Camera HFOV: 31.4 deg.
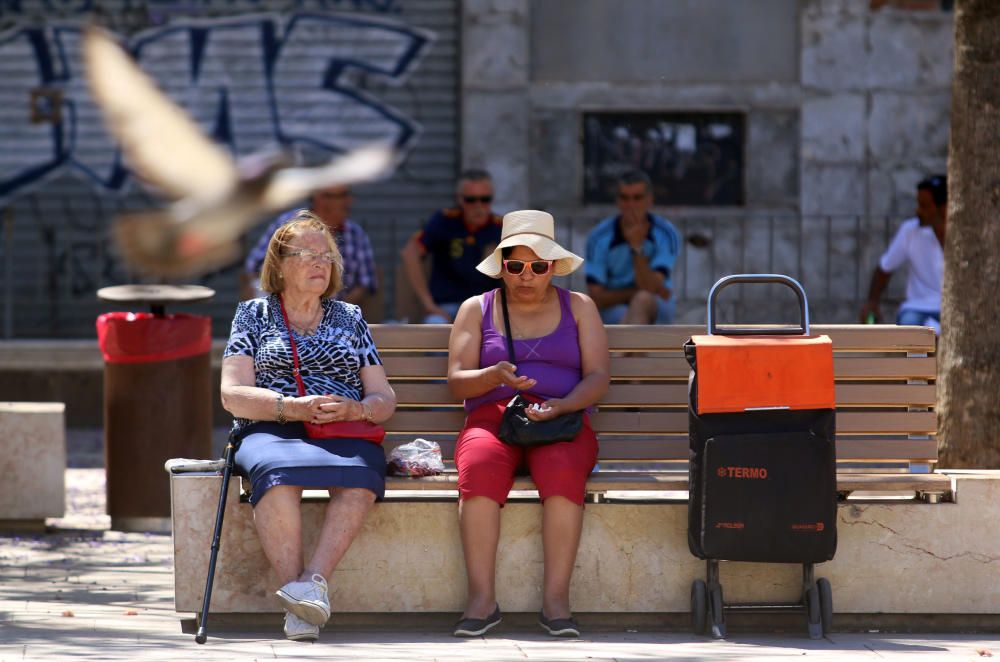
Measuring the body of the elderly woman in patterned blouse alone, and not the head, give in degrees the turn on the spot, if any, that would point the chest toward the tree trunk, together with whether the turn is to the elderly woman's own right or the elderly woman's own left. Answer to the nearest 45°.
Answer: approximately 90° to the elderly woman's own left

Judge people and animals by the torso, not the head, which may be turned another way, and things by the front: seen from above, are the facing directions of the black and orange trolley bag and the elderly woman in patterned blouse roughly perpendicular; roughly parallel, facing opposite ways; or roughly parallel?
roughly parallel

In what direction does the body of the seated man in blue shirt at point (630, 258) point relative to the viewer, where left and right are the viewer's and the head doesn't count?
facing the viewer

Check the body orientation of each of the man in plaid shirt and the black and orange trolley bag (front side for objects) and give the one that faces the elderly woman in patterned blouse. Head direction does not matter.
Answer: the man in plaid shirt

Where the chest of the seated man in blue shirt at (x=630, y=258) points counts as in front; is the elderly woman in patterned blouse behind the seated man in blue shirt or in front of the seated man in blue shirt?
in front

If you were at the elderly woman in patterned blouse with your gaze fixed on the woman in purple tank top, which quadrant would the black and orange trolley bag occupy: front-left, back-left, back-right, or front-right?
front-right

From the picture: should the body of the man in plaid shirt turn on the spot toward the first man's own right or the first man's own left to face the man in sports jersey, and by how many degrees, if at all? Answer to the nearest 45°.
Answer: approximately 45° to the first man's own left

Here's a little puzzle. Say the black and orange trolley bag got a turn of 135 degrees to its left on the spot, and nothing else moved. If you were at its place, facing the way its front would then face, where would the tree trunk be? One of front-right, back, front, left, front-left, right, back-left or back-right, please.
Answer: front

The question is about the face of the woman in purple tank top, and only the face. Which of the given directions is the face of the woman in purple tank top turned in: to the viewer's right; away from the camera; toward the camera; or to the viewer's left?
toward the camera

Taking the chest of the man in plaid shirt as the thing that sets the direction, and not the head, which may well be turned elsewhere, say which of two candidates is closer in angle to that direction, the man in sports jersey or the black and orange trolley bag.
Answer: the black and orange trolley bag

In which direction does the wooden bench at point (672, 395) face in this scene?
toward the camera

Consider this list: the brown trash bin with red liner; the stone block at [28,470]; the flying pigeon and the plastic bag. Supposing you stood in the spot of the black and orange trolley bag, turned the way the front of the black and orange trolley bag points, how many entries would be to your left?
0

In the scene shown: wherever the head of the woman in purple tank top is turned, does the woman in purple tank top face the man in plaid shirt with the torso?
no

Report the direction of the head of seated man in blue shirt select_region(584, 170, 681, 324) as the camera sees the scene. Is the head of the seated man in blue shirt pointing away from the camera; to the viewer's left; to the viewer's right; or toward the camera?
toward the camera

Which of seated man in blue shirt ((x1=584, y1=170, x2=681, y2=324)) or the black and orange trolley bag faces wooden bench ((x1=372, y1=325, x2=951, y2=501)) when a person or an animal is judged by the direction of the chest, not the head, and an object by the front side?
the seated man in blue shirt

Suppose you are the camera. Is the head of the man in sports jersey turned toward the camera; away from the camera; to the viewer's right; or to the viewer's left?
toward the camera

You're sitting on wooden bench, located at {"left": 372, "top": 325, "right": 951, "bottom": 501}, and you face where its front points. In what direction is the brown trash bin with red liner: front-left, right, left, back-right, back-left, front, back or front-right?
back-right

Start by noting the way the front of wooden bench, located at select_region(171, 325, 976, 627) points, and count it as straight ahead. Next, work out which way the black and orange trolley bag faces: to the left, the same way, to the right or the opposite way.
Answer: the same way

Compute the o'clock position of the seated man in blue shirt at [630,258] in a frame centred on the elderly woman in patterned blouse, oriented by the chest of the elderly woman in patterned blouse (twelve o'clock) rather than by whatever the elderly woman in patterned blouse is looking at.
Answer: The seated man in blue shirt is roughly at 7 o'clock from the elderly woman in patterned blouse.

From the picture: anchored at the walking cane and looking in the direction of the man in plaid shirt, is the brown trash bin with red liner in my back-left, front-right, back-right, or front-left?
front-left

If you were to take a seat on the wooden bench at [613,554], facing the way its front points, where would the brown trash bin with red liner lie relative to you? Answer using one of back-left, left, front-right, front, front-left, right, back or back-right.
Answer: back-right
